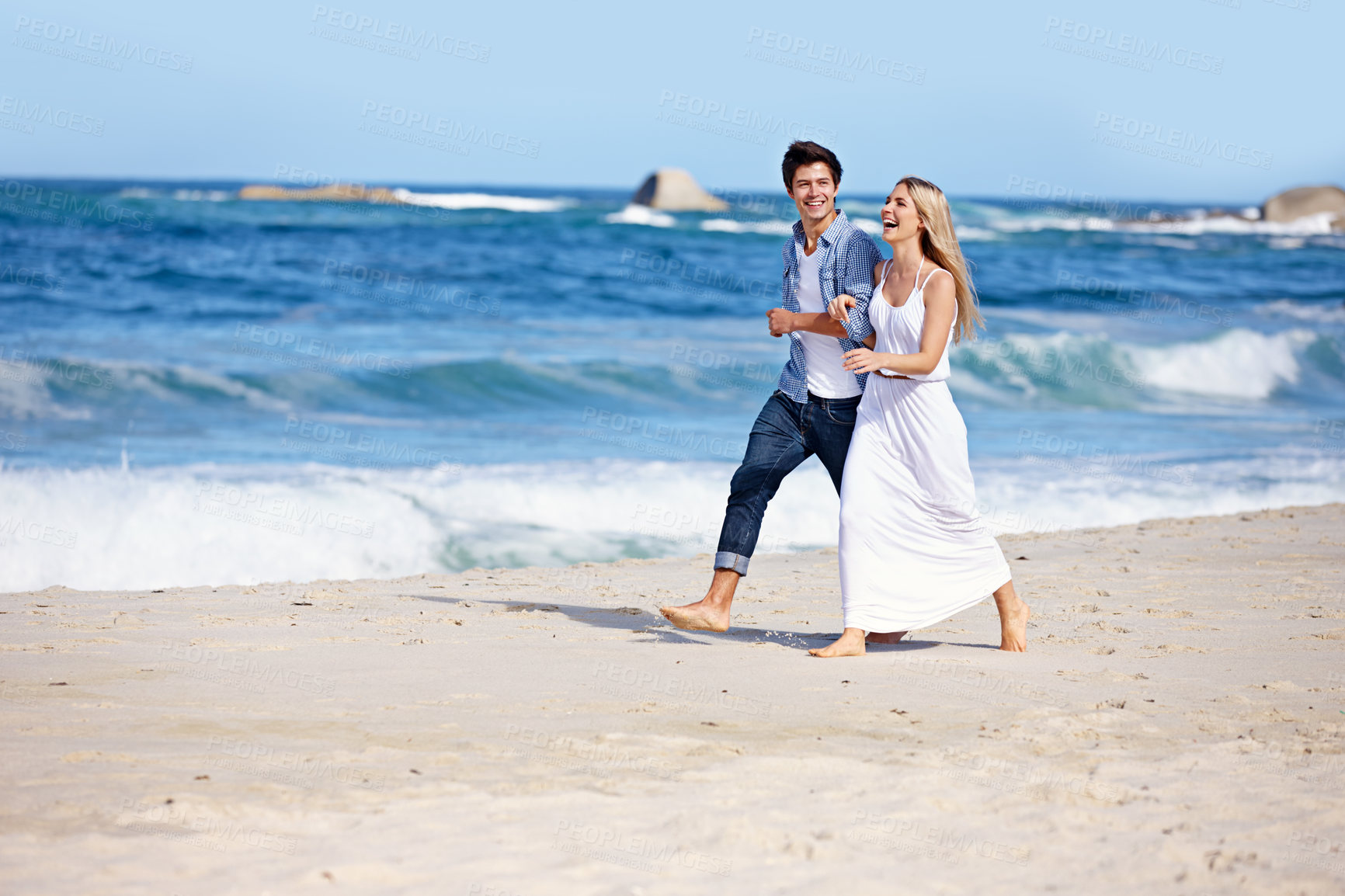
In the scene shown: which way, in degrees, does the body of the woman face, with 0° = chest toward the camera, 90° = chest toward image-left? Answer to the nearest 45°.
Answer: approximately 45°

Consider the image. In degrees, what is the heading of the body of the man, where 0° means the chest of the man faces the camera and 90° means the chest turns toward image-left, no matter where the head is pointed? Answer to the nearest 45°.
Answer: approximately 45°
